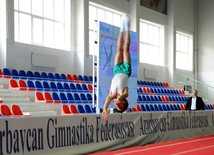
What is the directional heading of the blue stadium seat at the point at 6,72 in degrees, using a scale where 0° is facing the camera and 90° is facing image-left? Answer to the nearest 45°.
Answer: approximately 315°

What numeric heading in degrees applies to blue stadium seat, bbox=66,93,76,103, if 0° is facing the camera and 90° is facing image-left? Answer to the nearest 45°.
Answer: approximately 315°

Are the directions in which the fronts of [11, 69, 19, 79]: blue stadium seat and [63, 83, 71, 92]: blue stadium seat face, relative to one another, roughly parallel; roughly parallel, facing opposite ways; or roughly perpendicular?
roughly parallel

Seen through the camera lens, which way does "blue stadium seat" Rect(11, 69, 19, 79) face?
facing the viewer and to the right of the viewer

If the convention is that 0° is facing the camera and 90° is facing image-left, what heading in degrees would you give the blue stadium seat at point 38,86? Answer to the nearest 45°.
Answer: approximately 315°

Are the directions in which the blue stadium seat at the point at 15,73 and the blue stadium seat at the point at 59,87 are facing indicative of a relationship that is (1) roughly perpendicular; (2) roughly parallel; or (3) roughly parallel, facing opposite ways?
roughly parallel

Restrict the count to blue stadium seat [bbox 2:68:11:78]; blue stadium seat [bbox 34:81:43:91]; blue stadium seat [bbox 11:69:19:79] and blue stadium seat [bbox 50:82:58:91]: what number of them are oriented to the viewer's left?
0

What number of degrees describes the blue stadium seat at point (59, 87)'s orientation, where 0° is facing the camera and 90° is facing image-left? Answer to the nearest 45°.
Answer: approximately 315°
